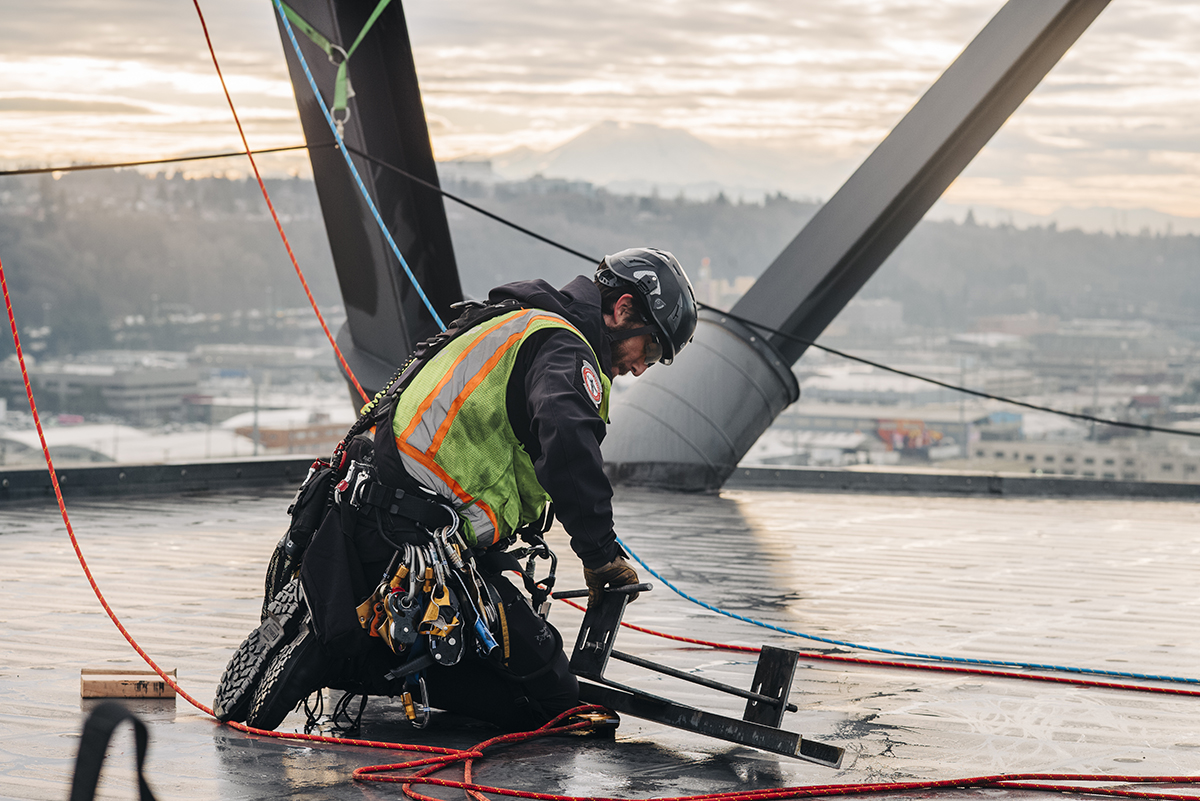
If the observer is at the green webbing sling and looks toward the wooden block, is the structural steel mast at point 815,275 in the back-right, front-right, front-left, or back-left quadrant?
back-left

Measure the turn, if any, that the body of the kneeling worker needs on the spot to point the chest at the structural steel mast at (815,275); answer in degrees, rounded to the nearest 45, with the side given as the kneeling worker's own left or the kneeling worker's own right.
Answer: approximately 90° to the kneeling worker's own left

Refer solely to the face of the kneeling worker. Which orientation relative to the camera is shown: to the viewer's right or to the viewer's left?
to the viewer's right

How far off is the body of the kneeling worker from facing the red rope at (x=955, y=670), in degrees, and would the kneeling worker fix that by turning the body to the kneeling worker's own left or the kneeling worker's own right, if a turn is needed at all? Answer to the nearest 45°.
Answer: approximately 45° to the kneeling worker's own left

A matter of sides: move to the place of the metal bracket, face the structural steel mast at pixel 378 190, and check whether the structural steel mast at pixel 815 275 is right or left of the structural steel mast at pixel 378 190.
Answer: right

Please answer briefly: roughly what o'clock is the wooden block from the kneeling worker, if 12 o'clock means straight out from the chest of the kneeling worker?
The wooden block is roughly at 7 o'clock from the kneeling worker.

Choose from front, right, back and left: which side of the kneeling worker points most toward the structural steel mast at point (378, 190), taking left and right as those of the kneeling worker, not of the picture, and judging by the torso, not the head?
left

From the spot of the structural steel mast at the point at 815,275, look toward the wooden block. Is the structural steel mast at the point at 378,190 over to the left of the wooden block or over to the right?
right

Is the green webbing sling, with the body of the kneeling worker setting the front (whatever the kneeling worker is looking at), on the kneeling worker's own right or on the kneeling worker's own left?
on the kneeling worker's own left

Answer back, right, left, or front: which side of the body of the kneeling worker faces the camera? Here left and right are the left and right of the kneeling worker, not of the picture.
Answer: right
